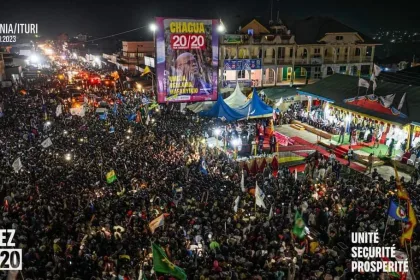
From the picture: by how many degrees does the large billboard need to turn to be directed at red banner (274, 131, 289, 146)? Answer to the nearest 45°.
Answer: approximately 90° to its left

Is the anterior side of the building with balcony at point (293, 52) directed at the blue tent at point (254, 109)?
yes

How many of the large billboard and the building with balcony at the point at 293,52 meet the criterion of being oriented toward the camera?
2

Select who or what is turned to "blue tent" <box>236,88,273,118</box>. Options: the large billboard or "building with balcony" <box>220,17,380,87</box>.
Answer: the building with balcony

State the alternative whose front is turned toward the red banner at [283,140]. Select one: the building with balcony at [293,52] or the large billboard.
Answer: the building with balcony
